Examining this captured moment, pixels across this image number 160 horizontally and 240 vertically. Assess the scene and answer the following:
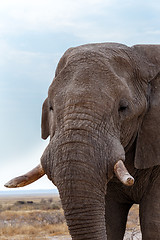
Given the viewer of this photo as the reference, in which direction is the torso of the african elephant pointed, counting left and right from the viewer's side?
facing the viewer and to the left of the viewer
